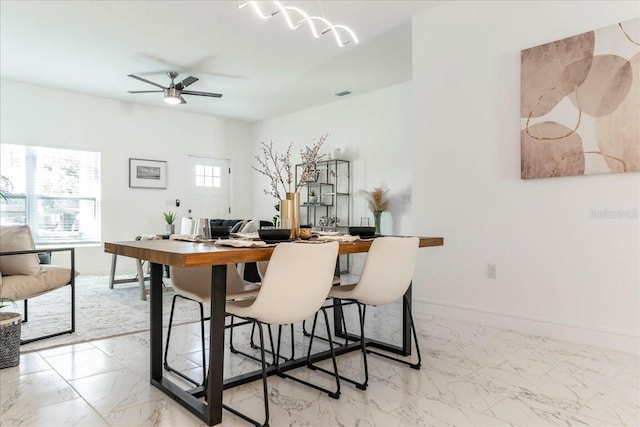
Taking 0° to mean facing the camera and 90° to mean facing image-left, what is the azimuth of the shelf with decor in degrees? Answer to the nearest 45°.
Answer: approximately 45°

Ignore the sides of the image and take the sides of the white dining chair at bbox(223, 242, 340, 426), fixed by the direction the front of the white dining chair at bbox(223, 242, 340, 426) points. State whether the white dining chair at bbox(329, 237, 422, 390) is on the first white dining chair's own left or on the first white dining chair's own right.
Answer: on the first white dining chair's own right

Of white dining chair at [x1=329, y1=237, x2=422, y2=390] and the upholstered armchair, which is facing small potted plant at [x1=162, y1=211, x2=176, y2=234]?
the white dining chair

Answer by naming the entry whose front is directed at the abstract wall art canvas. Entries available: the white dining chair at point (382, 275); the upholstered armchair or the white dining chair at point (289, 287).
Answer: the upholstered armchair

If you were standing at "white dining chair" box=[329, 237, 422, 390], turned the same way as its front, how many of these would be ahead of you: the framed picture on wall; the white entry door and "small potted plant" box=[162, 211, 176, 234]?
3

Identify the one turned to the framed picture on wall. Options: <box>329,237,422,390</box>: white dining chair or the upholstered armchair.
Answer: the white dining chair
